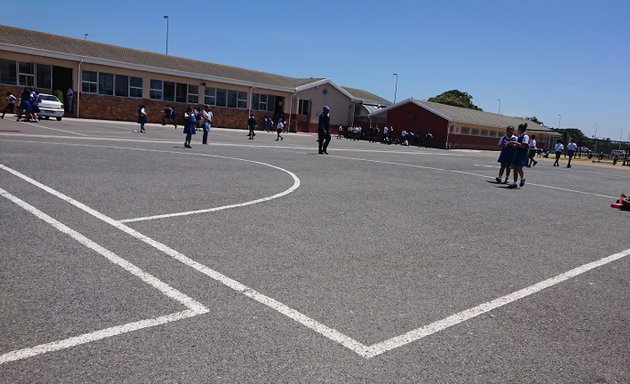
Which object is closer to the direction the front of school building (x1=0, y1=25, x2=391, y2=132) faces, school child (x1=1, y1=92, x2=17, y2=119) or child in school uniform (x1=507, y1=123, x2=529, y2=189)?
the child in school uniform

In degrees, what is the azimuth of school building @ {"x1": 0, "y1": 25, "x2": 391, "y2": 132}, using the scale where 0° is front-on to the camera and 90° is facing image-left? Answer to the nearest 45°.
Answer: approximately 315°

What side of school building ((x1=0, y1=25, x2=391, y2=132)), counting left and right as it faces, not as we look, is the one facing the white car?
right

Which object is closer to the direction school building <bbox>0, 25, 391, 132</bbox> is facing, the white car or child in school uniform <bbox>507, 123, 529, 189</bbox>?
the child in school uniform

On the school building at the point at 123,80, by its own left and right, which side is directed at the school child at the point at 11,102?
right

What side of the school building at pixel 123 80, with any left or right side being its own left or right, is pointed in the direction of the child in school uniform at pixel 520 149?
front
